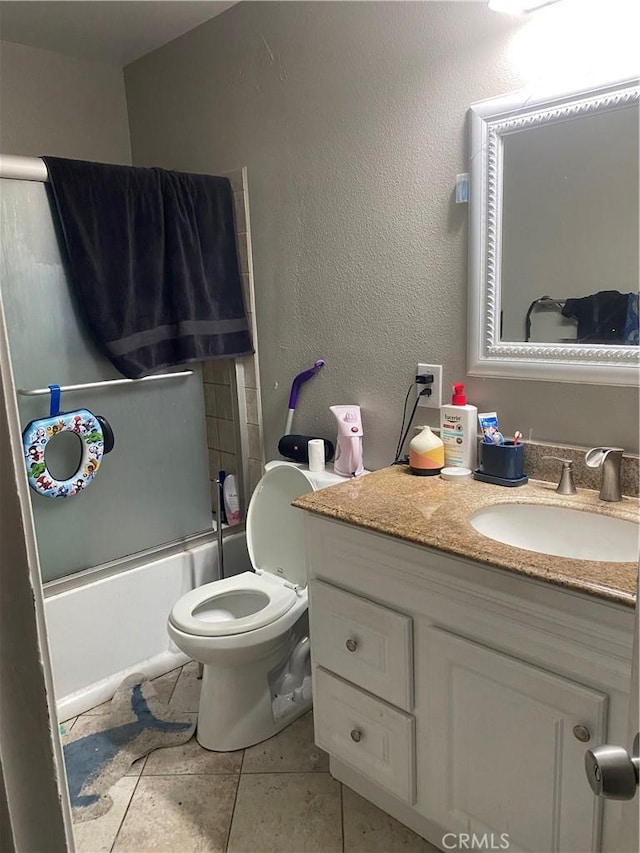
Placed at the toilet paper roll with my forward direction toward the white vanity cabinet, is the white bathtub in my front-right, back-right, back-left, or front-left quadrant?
back-right

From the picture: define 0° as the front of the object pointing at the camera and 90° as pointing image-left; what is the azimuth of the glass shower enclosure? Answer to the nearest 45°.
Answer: approximately 315°

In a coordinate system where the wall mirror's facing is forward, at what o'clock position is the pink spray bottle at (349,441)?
The pink spray bottle is roughly at 2 o'clock from the wall mirror.

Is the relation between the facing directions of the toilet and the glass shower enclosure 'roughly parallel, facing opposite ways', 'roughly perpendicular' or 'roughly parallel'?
roughly perpendicular

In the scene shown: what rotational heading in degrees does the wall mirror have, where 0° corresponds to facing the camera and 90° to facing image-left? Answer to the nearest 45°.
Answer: approximately 45°

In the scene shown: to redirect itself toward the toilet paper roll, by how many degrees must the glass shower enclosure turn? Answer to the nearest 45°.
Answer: approximately 45° to its left

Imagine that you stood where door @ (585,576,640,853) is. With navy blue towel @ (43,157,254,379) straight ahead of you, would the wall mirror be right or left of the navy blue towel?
right
